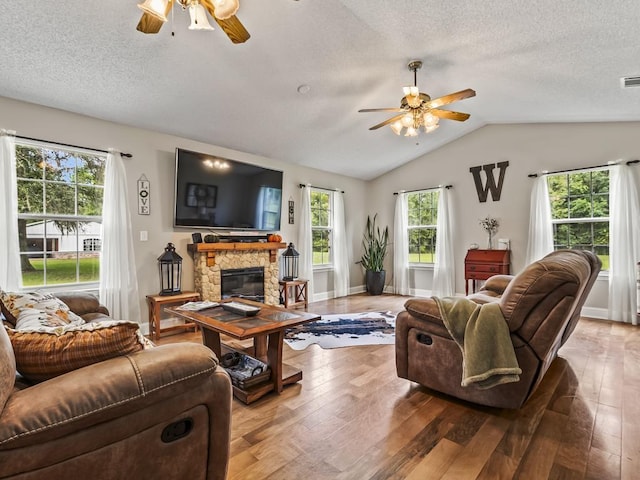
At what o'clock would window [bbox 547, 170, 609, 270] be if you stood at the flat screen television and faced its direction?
The window is roughly at 11 o'clock from the flat screen television.

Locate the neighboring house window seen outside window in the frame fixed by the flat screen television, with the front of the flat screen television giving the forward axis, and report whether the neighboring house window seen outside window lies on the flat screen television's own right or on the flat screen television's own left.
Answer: on the flat screen television's own right

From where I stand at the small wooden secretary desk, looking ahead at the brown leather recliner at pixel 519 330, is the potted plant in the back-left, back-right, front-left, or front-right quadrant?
back-right

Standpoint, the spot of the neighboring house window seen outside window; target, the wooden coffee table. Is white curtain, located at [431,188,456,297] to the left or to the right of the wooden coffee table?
left

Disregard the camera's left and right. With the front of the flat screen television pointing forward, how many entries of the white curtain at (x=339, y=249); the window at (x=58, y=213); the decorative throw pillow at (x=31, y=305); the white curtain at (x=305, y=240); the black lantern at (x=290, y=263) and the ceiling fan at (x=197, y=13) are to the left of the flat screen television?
3

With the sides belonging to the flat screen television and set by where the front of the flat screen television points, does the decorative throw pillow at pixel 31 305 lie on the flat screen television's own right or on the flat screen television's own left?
on the flat screen television's own right

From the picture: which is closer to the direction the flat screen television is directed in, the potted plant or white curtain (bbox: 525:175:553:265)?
the white curtain

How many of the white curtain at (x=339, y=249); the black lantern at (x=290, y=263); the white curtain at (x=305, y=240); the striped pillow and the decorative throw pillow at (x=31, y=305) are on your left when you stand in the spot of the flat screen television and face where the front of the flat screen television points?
3

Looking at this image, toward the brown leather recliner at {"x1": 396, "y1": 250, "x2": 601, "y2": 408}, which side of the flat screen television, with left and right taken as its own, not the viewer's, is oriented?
front

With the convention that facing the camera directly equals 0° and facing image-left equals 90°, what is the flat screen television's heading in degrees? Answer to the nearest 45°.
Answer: approximately 315°

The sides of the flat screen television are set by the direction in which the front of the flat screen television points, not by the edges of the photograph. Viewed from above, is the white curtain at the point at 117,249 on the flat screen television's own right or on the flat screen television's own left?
on the flat screen television's own right

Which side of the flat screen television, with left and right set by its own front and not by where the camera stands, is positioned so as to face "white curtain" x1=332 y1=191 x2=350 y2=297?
left

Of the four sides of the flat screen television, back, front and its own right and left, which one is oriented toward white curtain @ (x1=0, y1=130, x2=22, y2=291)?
right

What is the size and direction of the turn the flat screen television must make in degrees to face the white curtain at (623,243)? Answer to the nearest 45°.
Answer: approximately 45° to its left

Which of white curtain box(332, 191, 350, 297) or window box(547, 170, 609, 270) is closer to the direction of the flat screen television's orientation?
the window

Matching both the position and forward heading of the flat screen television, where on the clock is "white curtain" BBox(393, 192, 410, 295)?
The white curtain is roughly at 10 o'clock from the flat screen television.

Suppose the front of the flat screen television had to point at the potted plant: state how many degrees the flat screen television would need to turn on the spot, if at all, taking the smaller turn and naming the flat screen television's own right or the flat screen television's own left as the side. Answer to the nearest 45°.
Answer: approximately 90° to the flat screen television's own left

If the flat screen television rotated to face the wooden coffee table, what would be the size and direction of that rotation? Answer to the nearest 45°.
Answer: approximately 45° to its right
